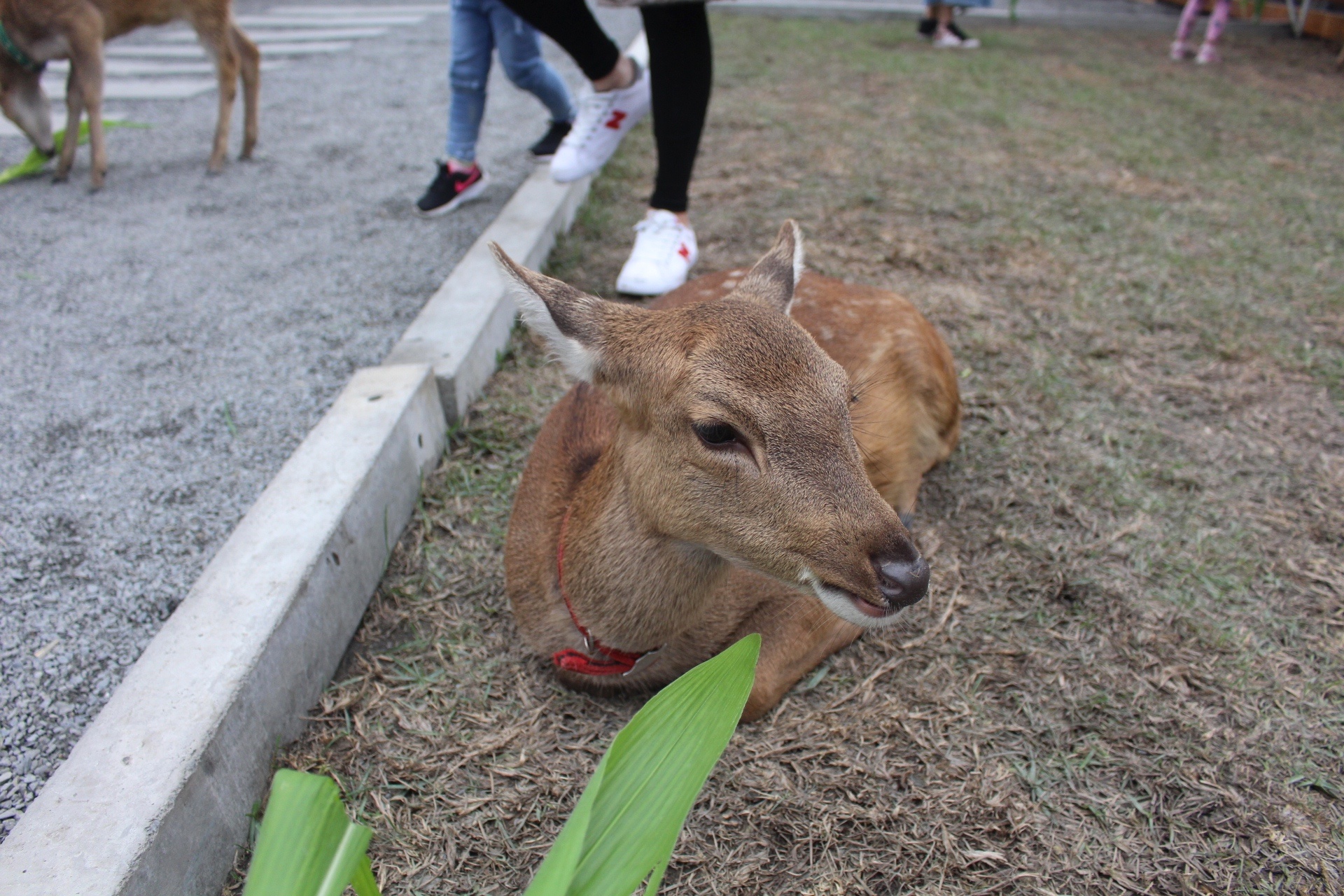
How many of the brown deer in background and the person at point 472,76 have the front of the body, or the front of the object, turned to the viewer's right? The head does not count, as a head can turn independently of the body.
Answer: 0

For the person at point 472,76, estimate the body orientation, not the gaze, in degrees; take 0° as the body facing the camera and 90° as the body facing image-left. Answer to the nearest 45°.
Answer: approximately 45°

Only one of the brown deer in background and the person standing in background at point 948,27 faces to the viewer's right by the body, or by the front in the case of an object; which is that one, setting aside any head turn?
the person standing in background

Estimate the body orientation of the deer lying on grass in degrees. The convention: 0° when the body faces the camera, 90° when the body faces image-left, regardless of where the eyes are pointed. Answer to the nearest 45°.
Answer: approximately 45°

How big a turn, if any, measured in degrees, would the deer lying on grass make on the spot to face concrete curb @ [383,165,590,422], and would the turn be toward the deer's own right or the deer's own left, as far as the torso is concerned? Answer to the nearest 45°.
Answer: approximately 90° to the deer's own right

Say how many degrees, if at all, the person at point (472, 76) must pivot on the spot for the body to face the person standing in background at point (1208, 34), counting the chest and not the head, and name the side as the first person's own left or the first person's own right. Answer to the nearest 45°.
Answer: approximately 180°

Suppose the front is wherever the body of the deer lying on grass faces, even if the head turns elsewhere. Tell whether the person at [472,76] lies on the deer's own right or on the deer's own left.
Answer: on the deer's own right

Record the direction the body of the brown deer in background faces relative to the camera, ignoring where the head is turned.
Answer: to the viewer's left

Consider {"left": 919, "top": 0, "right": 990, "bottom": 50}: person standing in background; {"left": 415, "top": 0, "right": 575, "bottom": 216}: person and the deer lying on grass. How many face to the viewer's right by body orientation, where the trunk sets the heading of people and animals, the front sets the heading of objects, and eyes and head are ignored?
1

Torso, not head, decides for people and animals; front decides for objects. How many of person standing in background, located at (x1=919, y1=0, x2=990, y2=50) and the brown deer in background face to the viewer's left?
1

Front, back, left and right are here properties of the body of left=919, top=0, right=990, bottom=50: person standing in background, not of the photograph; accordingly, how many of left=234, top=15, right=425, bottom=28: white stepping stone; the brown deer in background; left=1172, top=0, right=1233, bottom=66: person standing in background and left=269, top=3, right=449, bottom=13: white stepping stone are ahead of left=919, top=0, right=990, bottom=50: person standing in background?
1
